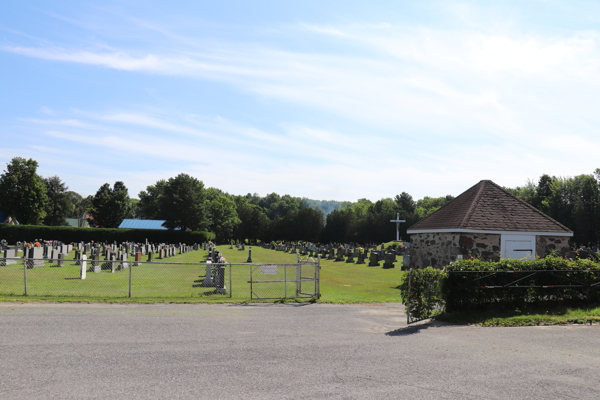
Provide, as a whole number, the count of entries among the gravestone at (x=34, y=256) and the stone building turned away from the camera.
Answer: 0

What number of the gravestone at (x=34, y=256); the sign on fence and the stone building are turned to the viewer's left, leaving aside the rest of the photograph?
0

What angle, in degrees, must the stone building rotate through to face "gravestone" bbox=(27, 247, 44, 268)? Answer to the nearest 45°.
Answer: approximately 135° to its right

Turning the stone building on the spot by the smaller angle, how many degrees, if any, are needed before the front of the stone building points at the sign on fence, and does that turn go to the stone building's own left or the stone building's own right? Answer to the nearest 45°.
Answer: approximately 90° to the stone building's own right

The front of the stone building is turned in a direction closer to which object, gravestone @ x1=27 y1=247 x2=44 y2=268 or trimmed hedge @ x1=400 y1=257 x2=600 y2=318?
the trimmed hedge

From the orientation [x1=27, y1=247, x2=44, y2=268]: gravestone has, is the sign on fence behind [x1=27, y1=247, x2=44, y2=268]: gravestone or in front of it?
in front

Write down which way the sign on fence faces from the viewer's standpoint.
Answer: facing the viewer

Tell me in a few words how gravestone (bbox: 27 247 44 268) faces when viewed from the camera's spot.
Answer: facing the viewer and to the right of the viewer

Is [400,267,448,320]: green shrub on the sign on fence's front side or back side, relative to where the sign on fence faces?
on the front side

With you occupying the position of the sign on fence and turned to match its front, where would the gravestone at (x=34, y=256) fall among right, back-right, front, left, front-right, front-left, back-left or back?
back-right

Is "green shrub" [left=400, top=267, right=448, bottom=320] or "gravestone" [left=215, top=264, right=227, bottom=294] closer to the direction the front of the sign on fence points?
the green shrub
